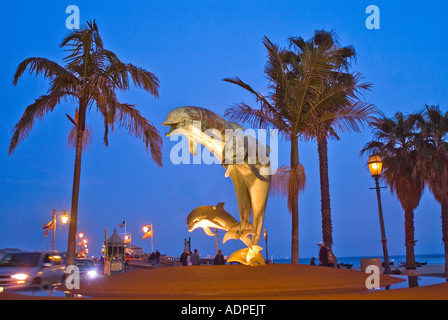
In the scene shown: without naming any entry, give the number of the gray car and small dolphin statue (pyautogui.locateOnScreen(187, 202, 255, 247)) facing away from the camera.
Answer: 0

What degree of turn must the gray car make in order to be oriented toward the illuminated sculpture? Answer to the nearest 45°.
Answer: approximately 90° to its left

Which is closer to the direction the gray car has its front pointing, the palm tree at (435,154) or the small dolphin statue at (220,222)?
the small dolphin statue

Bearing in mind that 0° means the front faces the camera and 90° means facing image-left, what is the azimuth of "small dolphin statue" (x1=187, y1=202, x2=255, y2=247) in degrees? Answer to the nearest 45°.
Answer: approximately 90°

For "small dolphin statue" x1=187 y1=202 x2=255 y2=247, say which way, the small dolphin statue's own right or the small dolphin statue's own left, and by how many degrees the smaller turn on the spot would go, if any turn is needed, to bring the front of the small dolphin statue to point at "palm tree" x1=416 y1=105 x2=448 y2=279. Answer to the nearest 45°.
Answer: approximately 135° to the small dolphin statue's own right
